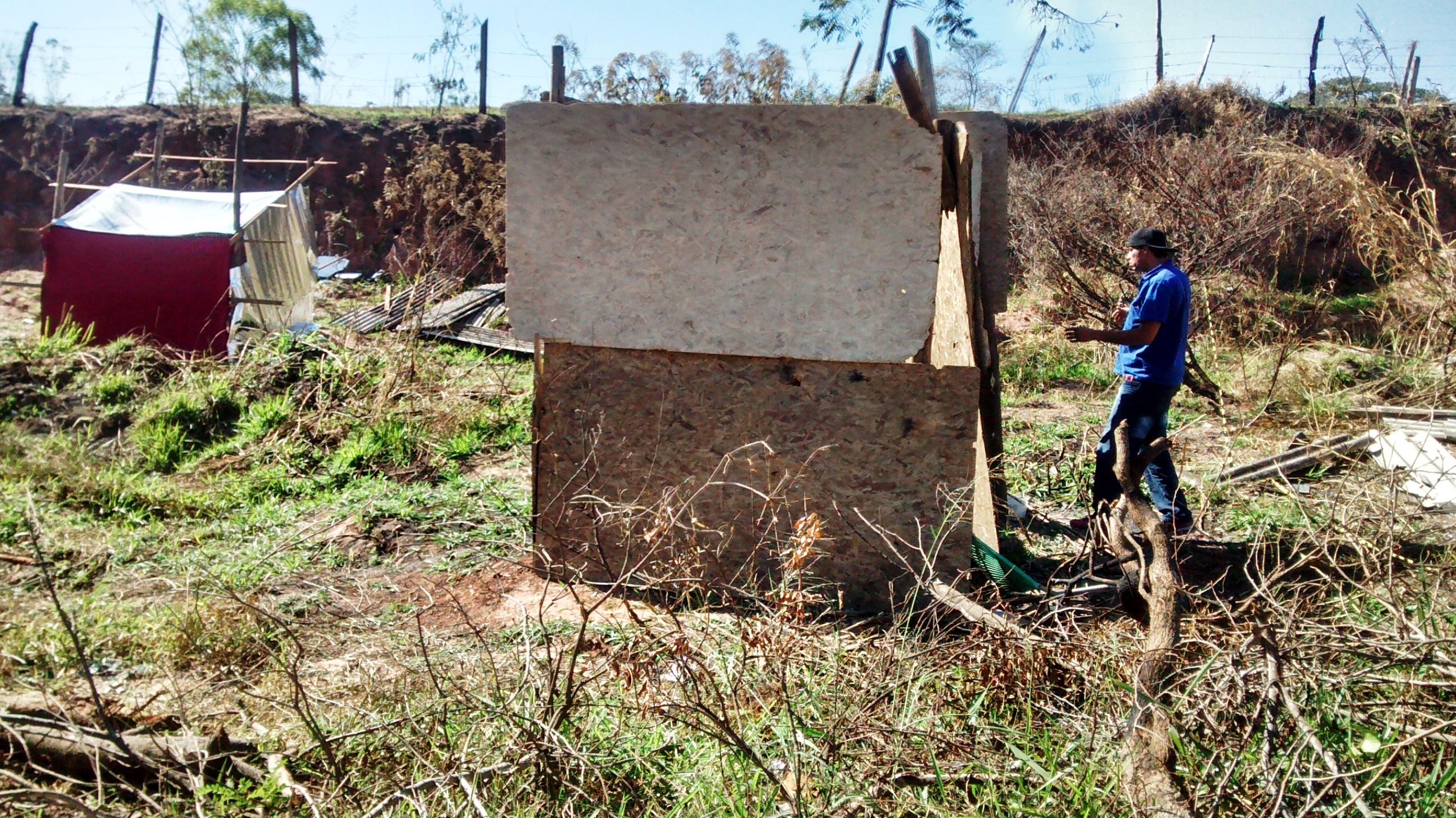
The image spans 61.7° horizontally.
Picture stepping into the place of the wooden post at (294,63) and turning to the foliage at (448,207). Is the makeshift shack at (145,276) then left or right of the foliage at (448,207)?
right

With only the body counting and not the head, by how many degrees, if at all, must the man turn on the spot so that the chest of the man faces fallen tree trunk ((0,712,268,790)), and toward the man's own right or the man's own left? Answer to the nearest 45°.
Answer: approximately 45° to the man's own left

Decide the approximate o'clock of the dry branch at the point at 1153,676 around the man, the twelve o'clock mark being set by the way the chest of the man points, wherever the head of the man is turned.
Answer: The dry branch is roughly at 9 o'clock from the man.

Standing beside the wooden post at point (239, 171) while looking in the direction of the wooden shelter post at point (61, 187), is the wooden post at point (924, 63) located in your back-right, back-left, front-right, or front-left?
back-left

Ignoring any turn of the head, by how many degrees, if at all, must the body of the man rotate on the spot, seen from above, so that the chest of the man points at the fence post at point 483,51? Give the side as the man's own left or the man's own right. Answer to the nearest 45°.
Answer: approximately 45° to the man's own right

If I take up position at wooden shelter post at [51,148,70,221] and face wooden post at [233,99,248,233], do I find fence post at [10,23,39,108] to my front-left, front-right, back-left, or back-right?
back-left

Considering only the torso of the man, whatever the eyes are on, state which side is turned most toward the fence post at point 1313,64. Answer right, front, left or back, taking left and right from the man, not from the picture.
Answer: right

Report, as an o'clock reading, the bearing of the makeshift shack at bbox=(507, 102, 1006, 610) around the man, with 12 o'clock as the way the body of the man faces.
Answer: The makeshift shack is roughly at 11 o'clock from the man.

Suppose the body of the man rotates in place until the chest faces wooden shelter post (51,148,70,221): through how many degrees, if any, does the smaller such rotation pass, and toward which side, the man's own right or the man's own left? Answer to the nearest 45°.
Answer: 0° — they already face it

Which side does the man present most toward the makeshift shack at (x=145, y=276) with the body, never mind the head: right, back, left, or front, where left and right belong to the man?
front

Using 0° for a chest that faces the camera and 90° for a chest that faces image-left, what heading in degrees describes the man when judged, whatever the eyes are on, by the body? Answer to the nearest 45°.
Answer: approximately 90°

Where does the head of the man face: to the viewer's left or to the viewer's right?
to the viewer's left

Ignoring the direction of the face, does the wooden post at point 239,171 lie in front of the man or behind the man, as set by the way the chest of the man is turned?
in front

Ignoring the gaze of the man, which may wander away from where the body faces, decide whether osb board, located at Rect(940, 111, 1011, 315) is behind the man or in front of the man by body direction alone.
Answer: in front

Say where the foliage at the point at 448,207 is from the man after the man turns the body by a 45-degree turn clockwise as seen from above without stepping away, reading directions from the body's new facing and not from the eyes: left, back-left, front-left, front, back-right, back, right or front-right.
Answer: front
